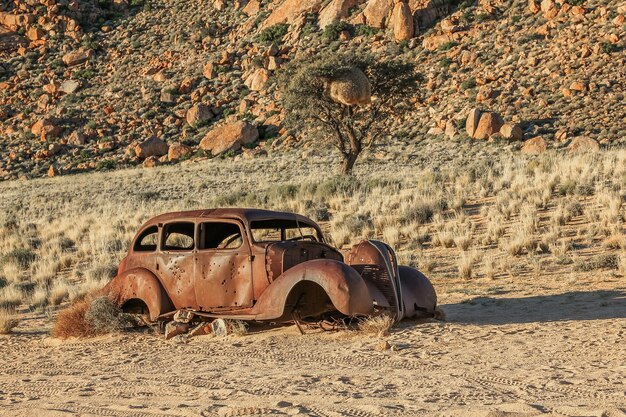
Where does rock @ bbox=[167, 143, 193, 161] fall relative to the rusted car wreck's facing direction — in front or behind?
behind

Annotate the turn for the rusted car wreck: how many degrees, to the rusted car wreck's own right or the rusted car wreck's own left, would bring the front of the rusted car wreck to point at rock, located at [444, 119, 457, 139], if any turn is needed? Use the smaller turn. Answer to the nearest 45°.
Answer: approximately 135° to the rusted car wreck's own left

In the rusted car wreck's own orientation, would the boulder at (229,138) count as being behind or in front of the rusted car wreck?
behind

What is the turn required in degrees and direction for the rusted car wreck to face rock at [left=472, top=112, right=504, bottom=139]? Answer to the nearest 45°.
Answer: approximately 135° to its left

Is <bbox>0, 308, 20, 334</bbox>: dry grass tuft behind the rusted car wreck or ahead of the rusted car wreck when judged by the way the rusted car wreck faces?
behind

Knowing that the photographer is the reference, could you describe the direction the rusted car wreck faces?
facing the viewer and to the right of the viewer

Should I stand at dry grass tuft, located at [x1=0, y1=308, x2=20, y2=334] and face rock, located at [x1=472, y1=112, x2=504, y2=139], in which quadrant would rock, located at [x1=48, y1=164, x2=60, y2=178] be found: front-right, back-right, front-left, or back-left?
front-left

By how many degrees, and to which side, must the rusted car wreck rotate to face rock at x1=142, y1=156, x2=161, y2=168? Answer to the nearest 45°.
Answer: approximately 135° to its left

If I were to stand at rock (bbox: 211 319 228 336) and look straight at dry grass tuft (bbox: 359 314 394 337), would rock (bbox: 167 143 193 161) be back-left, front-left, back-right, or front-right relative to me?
back-left

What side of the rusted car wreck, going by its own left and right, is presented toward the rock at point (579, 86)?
left

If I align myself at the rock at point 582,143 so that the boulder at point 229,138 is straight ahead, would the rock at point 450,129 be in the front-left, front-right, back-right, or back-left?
front-right

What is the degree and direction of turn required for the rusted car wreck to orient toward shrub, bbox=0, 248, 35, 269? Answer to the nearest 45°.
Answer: approximately 180°
